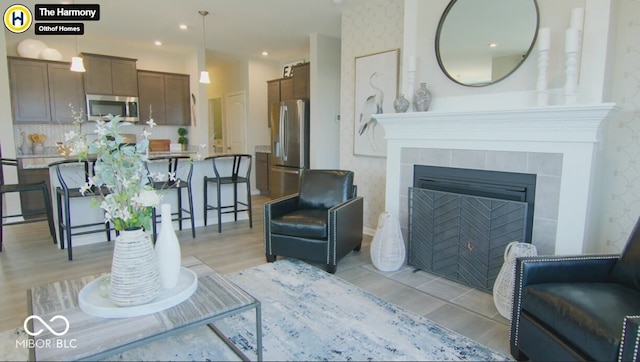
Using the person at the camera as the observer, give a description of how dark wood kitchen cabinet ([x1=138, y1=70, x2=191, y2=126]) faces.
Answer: facing the viewer

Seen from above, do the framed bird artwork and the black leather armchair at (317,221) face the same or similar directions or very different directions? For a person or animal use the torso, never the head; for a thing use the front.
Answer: same or similar directions

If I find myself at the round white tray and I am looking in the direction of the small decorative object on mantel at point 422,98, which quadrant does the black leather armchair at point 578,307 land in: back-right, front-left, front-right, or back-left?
front-right

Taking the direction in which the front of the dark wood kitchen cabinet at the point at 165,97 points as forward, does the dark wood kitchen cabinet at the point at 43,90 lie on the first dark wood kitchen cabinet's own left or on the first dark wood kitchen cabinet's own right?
on the first dark wood kitchen cabinet's own right

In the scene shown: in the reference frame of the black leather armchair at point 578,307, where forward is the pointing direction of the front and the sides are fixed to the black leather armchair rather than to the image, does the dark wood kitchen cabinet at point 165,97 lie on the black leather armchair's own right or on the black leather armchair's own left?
on the black leather armchair's own right

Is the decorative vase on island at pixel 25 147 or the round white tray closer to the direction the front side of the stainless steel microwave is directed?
the round white tray

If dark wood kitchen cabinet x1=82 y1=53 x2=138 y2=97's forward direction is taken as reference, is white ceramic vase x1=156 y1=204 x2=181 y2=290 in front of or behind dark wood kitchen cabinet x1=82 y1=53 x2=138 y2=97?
in front

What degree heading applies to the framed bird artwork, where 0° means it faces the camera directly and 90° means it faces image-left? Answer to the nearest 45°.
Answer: approximately 45°

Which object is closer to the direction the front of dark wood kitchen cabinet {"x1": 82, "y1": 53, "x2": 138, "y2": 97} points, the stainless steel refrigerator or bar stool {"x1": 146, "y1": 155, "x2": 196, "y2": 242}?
the bar stool

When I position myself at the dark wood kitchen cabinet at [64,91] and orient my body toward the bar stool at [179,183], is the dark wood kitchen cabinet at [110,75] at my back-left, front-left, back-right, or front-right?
front-left

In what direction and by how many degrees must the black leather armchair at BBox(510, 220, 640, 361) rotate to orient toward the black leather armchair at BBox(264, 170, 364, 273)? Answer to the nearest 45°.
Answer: approximately 45° to its right

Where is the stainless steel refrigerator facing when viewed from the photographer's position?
facing the viewer and to the left of the viewer

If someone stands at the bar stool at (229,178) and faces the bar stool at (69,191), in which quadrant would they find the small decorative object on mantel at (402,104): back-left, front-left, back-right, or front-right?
back-left

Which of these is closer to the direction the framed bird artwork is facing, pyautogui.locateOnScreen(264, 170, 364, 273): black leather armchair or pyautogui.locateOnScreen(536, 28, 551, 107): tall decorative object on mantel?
the black leather armchair
